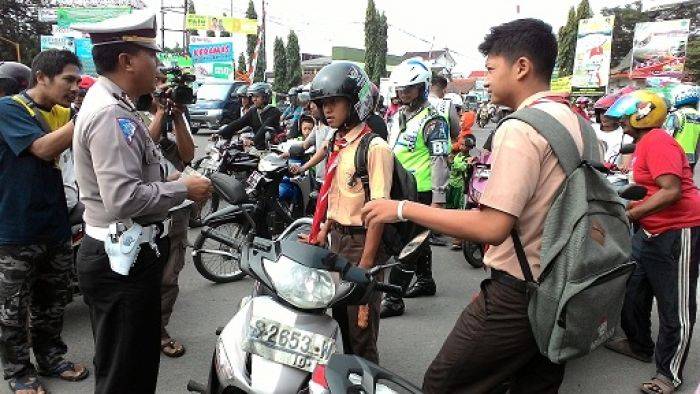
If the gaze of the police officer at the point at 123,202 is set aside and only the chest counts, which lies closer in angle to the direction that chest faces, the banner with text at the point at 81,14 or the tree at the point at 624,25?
the tree

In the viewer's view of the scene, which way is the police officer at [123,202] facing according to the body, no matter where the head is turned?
to the viewer's right

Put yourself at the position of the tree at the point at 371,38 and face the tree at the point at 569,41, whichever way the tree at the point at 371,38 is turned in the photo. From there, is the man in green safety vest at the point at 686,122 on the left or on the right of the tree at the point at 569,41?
right

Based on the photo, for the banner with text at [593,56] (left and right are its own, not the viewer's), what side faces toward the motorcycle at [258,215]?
front

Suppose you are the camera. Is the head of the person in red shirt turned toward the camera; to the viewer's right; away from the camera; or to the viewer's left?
to the viewer's left

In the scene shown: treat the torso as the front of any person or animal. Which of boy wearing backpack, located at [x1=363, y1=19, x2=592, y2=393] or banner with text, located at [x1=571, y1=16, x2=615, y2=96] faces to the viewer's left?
the boy wearing backpack

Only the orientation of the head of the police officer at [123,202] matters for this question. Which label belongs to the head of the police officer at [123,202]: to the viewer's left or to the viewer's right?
to the viewer's right

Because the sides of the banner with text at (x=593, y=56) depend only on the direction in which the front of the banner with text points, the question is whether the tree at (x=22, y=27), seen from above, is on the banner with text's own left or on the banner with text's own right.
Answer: on the banner with text's own right

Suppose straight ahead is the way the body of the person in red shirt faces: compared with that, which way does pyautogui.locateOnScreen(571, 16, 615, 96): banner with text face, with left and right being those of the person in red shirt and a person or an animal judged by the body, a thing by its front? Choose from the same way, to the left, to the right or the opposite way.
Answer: to the left

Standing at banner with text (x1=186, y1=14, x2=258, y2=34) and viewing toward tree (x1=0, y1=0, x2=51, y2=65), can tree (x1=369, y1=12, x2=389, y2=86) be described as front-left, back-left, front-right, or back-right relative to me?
back-right
